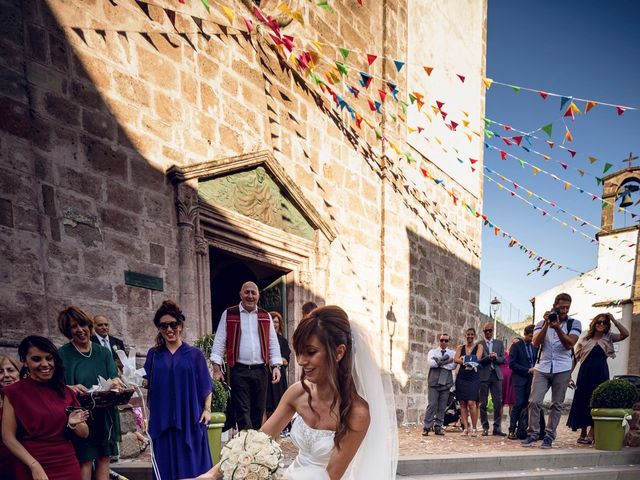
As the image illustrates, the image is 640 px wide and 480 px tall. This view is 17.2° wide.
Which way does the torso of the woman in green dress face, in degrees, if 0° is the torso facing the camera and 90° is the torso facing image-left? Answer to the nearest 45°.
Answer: approximately 0°
